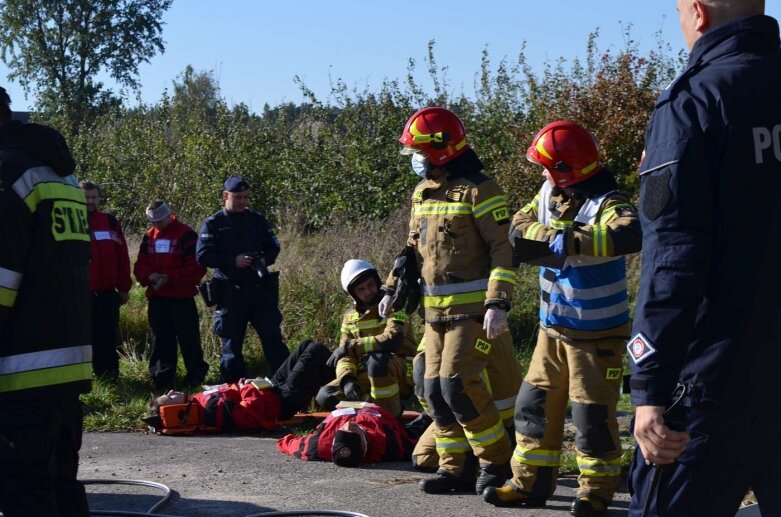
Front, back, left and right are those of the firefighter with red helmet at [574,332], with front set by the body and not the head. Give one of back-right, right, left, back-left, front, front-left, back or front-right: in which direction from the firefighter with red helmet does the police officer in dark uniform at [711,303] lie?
front-left

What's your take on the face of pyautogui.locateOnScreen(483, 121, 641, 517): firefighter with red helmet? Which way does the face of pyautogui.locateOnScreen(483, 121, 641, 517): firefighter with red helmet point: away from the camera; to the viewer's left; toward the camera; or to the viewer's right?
to the viewer's left

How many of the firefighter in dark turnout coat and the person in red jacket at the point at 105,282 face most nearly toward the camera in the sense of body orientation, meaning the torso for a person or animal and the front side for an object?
1

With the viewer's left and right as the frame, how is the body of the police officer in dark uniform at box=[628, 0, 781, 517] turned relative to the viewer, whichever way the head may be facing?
facing away from the viewer and to the left of the viewer

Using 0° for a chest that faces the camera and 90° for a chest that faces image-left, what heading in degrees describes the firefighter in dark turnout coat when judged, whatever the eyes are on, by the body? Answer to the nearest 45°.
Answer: approximately 135°

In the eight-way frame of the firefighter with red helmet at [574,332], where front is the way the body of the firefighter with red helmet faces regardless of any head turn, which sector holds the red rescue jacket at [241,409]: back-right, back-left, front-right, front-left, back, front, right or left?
right

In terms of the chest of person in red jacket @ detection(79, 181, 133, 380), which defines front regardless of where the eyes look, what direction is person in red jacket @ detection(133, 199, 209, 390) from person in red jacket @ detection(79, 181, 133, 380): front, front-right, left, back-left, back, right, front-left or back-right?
left

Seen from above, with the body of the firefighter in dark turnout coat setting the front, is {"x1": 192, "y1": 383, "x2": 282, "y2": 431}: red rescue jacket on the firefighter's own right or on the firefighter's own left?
on the firefighter's own right
